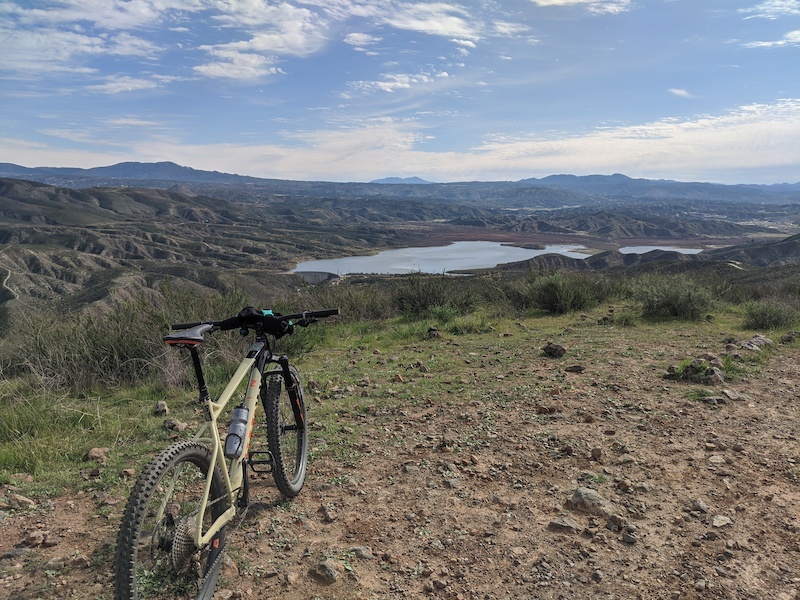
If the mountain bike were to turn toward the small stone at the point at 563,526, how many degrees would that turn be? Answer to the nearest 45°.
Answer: approximately 45° to its right

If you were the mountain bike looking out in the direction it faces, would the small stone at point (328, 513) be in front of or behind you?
in front

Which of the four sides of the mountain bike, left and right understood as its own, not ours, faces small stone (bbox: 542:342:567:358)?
front

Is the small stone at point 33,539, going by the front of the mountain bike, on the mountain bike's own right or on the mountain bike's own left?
on the mountain bike's own left

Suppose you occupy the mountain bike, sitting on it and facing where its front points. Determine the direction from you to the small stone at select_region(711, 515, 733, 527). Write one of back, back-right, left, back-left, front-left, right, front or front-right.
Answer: front-right

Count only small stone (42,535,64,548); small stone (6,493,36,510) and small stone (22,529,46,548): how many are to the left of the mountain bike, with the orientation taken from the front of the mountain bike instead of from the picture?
3

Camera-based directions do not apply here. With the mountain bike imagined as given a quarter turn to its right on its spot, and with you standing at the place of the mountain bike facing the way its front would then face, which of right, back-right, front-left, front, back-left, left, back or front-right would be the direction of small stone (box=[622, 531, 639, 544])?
front-left

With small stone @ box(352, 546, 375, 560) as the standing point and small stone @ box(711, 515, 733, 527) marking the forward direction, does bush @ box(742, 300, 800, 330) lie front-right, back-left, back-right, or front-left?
front-left

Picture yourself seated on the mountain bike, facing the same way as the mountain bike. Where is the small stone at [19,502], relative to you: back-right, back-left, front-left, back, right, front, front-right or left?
left

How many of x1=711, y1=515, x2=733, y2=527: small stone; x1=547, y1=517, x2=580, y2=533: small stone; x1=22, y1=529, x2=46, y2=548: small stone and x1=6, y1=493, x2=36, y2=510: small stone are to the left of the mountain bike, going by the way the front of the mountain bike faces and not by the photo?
2

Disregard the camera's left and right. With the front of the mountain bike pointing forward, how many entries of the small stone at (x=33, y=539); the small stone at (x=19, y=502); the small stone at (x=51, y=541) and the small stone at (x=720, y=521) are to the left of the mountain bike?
3

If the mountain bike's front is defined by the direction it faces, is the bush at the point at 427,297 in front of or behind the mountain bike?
in front

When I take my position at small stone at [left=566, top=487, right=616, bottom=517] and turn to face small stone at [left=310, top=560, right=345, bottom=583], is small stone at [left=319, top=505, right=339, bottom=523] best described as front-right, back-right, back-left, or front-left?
front-right

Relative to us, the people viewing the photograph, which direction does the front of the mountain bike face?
facing away from the viewer and to the right of the viewer
